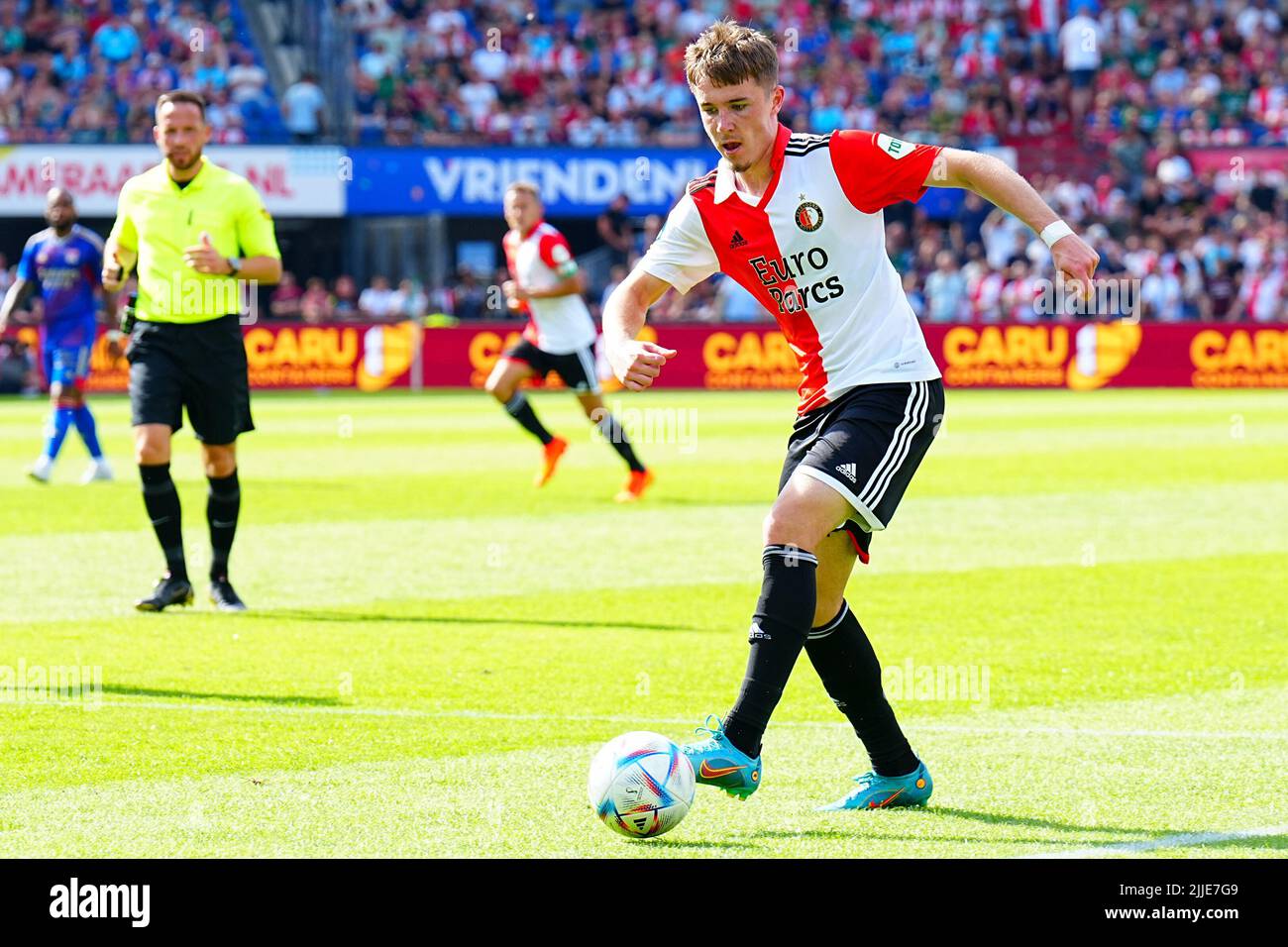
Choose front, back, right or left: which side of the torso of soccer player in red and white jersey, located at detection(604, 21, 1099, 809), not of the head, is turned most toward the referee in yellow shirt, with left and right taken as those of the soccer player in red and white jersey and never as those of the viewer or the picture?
right

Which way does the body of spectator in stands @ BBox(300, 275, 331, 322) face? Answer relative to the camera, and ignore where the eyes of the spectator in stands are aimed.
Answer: toward the camera

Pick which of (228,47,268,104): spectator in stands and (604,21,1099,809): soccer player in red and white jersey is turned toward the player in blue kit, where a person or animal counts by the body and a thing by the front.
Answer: the spectator in stands

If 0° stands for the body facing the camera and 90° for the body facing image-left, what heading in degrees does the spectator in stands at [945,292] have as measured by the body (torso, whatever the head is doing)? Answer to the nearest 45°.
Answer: approximately 0°

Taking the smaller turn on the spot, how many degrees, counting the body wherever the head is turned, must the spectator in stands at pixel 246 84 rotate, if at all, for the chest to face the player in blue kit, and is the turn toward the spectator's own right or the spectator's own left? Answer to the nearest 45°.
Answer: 0° — they already face them

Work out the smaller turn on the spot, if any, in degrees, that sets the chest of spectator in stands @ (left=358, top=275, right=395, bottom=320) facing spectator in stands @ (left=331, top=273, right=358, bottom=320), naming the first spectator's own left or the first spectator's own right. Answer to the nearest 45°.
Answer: approximately 90° to the first spectator's own right

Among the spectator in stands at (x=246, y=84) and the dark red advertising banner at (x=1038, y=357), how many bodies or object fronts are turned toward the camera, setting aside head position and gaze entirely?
2

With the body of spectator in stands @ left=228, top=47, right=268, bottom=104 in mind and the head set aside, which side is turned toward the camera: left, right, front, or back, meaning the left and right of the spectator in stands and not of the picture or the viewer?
front

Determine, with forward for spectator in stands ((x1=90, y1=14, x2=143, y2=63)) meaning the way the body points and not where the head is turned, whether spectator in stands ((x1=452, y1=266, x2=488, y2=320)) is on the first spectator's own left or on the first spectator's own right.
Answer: on the first spectator's own left

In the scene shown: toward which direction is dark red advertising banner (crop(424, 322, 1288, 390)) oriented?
toward the camera

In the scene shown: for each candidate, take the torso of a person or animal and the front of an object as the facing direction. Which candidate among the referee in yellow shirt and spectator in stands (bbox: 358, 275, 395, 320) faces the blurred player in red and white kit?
the spectator in stands

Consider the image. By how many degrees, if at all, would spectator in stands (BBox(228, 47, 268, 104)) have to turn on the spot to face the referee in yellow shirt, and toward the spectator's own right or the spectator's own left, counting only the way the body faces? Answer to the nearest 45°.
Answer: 0° — they already face them

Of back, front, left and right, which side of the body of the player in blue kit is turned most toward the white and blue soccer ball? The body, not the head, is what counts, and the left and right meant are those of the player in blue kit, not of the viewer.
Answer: front

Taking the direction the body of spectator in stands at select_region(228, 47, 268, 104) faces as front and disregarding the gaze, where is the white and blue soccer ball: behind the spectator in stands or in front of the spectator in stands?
in front
